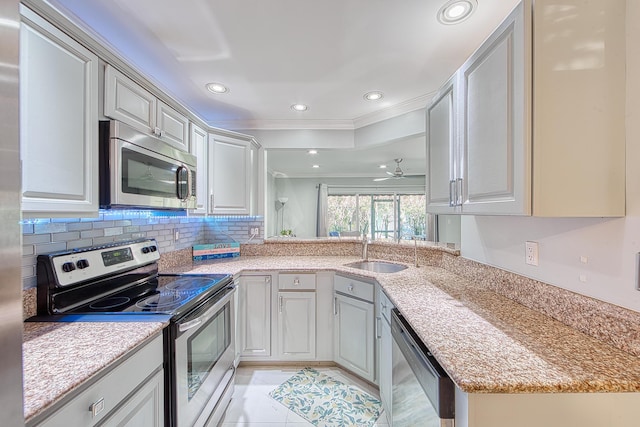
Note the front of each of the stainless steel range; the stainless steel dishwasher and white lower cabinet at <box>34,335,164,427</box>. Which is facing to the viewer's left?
the stainless steel dishwasher

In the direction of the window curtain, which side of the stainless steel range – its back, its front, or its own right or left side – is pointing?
left

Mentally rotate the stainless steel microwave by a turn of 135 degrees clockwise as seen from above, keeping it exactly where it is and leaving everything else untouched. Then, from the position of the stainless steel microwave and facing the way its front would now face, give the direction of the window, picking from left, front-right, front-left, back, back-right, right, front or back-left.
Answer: back-right

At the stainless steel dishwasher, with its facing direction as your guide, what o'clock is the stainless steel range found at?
The stainless steel range is roughly at 12 o'clock from the stainless steel dishwasher.

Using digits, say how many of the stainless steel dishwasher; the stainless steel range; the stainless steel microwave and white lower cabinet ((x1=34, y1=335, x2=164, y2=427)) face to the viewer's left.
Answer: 1

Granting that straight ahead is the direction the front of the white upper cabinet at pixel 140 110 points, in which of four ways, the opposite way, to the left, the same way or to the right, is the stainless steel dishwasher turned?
the opposite way

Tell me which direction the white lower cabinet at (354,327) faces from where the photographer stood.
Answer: facing the viewer and to the left of the viewer

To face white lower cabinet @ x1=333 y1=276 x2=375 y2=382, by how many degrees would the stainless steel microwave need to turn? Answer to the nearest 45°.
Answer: approximately 45° to its left

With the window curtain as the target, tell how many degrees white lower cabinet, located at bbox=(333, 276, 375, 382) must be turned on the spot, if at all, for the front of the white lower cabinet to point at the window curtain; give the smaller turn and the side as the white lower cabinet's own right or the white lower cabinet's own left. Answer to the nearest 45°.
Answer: approximately 135° to the white lower cabinet's own right

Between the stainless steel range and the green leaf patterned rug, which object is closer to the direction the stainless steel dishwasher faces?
the stainless steel range

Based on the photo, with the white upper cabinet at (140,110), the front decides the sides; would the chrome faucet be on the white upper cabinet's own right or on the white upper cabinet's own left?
on the white upper cabinet's own left

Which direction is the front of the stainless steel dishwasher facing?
to the viewer's left

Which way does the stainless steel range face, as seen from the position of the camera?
facing the viewer and to the right of the viewer

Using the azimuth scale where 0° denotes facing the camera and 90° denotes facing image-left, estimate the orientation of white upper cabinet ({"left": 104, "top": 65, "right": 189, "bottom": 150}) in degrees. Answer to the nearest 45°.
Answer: approximately 315°

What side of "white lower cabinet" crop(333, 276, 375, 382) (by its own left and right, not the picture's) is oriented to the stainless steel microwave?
front

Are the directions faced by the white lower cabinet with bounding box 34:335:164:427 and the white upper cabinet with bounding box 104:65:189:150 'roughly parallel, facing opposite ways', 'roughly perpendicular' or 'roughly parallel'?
roughly parallel

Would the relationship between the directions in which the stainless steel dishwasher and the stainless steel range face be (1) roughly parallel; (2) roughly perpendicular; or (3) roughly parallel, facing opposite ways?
roughly parallel, facing opposite ways
